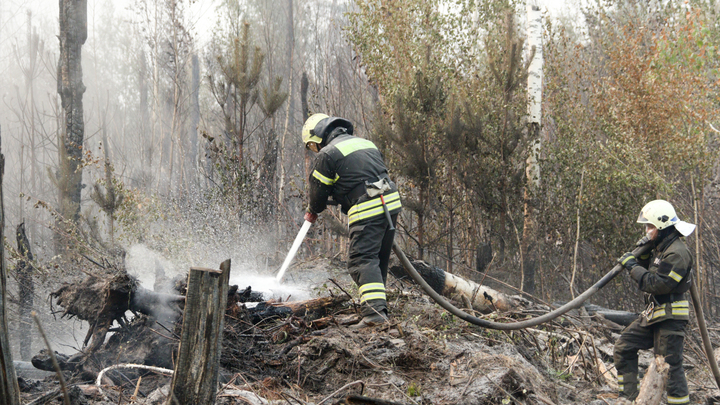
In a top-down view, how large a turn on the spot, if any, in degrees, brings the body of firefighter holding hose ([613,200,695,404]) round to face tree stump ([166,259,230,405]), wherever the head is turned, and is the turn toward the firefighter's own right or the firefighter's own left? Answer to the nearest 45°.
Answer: approximately 45° to the firefighter's own left

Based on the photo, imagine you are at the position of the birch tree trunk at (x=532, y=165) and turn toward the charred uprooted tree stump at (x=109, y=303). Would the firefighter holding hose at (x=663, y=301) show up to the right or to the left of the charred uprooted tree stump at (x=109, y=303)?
left

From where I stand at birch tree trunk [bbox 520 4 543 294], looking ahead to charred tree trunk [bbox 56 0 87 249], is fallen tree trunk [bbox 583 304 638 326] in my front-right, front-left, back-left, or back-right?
back-left

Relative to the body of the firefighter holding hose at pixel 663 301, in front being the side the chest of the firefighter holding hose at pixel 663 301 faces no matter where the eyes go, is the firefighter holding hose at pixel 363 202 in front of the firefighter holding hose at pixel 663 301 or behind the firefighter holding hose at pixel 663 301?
in front

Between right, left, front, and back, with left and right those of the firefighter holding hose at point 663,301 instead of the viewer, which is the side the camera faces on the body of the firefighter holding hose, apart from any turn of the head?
left

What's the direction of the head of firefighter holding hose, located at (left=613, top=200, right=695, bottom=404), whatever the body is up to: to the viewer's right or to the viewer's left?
to the viewer's left

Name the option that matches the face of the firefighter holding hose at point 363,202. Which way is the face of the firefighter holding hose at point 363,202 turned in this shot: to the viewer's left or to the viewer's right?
to the viewer's left

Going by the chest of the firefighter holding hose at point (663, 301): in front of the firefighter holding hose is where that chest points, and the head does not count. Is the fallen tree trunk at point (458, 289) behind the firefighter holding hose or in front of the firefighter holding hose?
in front

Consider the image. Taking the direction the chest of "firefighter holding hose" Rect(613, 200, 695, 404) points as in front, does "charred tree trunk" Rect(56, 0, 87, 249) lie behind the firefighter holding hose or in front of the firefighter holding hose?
in front

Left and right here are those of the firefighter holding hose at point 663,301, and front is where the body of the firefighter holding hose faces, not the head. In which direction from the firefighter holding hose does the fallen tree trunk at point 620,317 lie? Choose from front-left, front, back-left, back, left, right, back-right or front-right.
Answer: right
